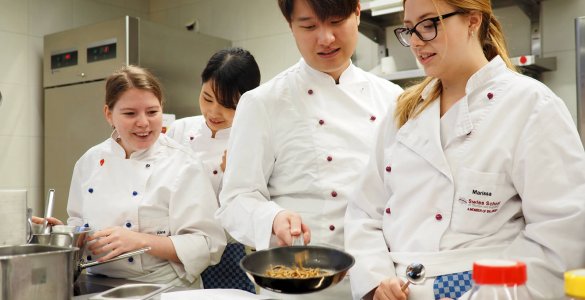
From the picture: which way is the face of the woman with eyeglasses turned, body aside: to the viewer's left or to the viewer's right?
to the viewer's left

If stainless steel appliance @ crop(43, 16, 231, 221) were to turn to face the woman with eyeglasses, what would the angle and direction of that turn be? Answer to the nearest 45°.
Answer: approximately 45° to its left

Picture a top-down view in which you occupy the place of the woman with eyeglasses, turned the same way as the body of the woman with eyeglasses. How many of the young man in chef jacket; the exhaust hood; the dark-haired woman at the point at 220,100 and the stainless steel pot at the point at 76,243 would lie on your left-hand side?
0

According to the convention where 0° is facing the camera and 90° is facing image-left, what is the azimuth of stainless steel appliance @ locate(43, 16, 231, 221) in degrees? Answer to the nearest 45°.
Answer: approximately 45°

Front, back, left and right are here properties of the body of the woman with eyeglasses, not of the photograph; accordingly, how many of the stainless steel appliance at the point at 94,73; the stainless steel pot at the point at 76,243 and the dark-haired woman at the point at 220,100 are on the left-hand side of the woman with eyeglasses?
0

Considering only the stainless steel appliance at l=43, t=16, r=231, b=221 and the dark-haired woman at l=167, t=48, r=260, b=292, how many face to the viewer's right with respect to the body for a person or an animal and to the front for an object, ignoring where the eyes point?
0

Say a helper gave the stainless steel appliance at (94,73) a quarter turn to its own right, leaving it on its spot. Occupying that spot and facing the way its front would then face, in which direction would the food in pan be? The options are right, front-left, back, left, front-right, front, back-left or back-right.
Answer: back-left

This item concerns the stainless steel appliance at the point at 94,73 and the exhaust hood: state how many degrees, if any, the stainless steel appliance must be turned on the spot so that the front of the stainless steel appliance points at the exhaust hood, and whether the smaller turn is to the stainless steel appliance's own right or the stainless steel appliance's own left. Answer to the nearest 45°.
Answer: approximately 90° to the stainless steel appliance's own left

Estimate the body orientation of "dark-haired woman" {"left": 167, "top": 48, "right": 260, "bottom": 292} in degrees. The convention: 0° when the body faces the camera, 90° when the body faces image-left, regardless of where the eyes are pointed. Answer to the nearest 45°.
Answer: approximately 45°

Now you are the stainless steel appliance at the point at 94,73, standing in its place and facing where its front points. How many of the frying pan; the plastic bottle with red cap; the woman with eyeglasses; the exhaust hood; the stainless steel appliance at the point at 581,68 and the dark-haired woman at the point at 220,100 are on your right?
0

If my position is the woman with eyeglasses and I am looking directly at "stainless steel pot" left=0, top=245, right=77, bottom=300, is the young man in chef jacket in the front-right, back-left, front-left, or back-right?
front-right

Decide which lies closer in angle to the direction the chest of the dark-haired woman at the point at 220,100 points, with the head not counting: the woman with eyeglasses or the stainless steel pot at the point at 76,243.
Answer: the stainless steel pot

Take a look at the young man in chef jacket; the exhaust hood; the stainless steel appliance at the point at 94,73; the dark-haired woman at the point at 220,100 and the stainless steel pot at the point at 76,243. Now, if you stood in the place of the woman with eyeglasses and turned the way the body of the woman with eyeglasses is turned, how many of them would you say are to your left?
0

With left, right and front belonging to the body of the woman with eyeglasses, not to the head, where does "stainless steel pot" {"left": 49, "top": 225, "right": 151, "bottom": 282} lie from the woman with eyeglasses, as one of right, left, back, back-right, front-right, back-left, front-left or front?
front-right

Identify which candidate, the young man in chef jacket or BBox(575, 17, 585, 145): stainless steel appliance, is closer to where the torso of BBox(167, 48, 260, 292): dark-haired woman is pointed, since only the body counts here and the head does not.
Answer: the young man in chef jacket

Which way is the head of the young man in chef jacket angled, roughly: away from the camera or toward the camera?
toward the camera
